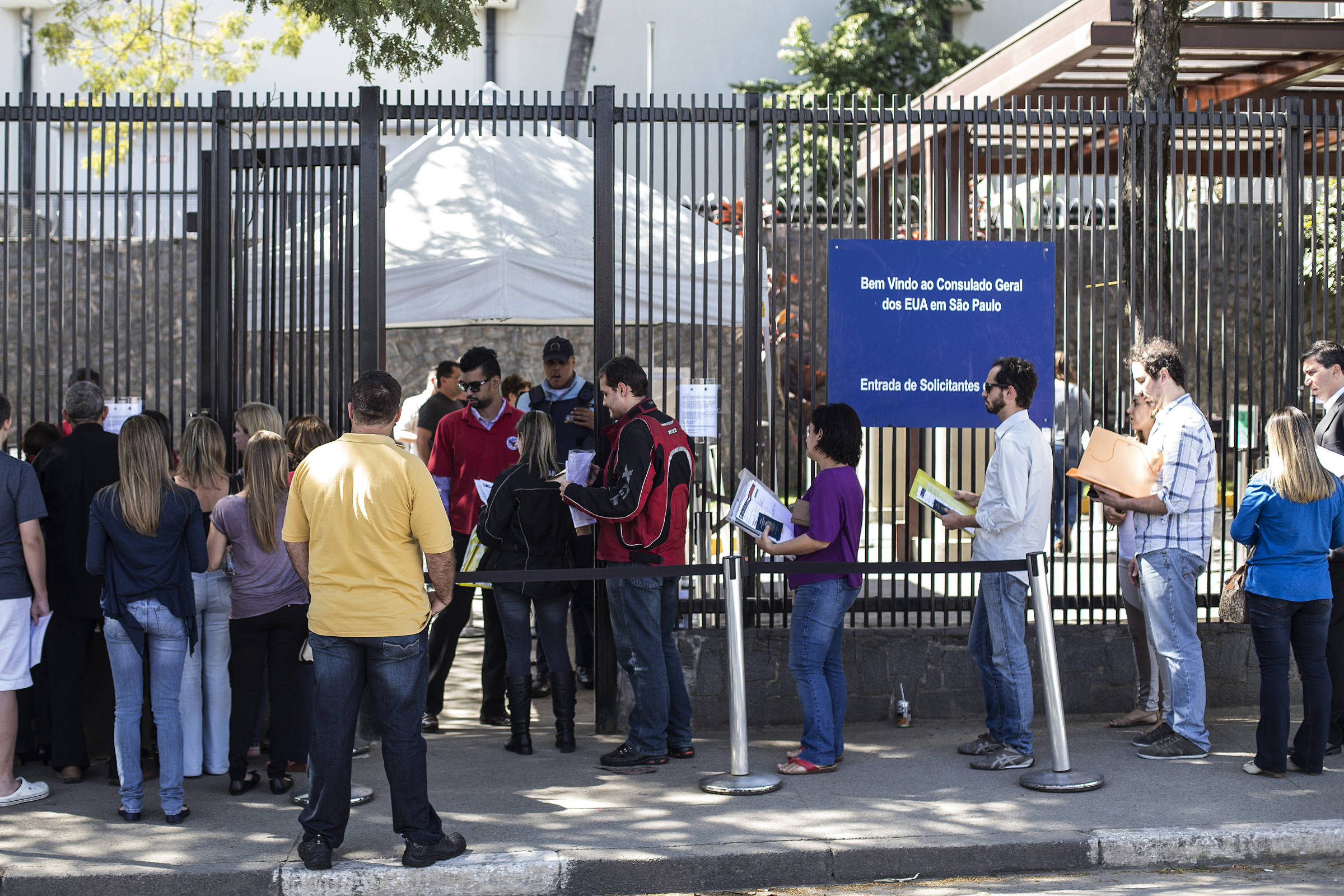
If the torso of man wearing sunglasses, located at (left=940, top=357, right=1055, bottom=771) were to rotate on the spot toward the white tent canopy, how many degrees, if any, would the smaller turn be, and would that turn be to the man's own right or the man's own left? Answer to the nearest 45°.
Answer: approximately 45° to the man's own right

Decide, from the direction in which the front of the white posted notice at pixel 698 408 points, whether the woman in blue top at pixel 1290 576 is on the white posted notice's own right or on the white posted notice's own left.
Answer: on the white posted notice's own left

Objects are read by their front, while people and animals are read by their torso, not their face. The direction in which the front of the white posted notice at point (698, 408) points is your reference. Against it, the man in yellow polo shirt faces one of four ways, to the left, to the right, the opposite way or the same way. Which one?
the opposite way

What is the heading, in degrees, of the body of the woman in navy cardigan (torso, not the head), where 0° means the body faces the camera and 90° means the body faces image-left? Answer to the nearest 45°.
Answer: approximately 180°

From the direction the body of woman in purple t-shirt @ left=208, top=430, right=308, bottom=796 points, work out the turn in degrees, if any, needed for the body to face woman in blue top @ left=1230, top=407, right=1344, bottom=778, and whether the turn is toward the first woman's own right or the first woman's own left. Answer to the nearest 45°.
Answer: approximately 90° to the first woman's own right

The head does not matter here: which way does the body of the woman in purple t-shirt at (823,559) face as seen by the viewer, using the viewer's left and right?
facing to the left of the viewer

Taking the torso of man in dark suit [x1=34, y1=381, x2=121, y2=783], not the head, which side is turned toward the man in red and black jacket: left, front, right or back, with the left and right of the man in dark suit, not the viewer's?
right

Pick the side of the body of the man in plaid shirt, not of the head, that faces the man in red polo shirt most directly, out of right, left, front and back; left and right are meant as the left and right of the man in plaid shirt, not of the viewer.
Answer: front

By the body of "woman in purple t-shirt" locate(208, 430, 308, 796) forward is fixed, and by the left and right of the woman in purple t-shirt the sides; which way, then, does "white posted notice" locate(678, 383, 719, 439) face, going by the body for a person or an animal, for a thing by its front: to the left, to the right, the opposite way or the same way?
the opposite way

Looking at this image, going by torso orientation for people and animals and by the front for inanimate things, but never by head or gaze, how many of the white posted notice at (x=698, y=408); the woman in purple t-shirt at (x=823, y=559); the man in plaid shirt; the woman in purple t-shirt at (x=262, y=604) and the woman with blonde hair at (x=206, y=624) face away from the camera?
2

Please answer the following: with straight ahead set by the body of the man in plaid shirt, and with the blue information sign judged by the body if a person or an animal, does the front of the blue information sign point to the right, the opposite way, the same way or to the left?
to the left

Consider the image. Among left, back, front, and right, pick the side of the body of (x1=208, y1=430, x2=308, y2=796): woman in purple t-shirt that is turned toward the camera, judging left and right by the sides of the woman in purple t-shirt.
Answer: back

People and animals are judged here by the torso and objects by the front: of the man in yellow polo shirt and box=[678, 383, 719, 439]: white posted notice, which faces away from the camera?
the man in yellow polo shirt

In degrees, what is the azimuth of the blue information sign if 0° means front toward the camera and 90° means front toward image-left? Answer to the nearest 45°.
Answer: approximately 0°

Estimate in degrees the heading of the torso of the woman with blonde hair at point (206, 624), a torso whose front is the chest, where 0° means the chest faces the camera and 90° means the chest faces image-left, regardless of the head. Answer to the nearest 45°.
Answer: approximately 180°

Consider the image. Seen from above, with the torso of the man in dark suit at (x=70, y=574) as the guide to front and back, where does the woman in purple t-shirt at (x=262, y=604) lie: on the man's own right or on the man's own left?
on the man's own right

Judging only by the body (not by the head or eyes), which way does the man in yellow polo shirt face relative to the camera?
away from the camera

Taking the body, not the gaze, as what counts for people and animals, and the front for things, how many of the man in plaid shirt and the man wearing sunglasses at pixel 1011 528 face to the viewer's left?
2

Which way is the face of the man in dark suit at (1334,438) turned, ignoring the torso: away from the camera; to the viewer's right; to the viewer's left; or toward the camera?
to the viewer's left

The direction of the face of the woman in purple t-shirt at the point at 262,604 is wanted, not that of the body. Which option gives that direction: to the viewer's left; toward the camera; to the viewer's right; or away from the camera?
away from the camera
